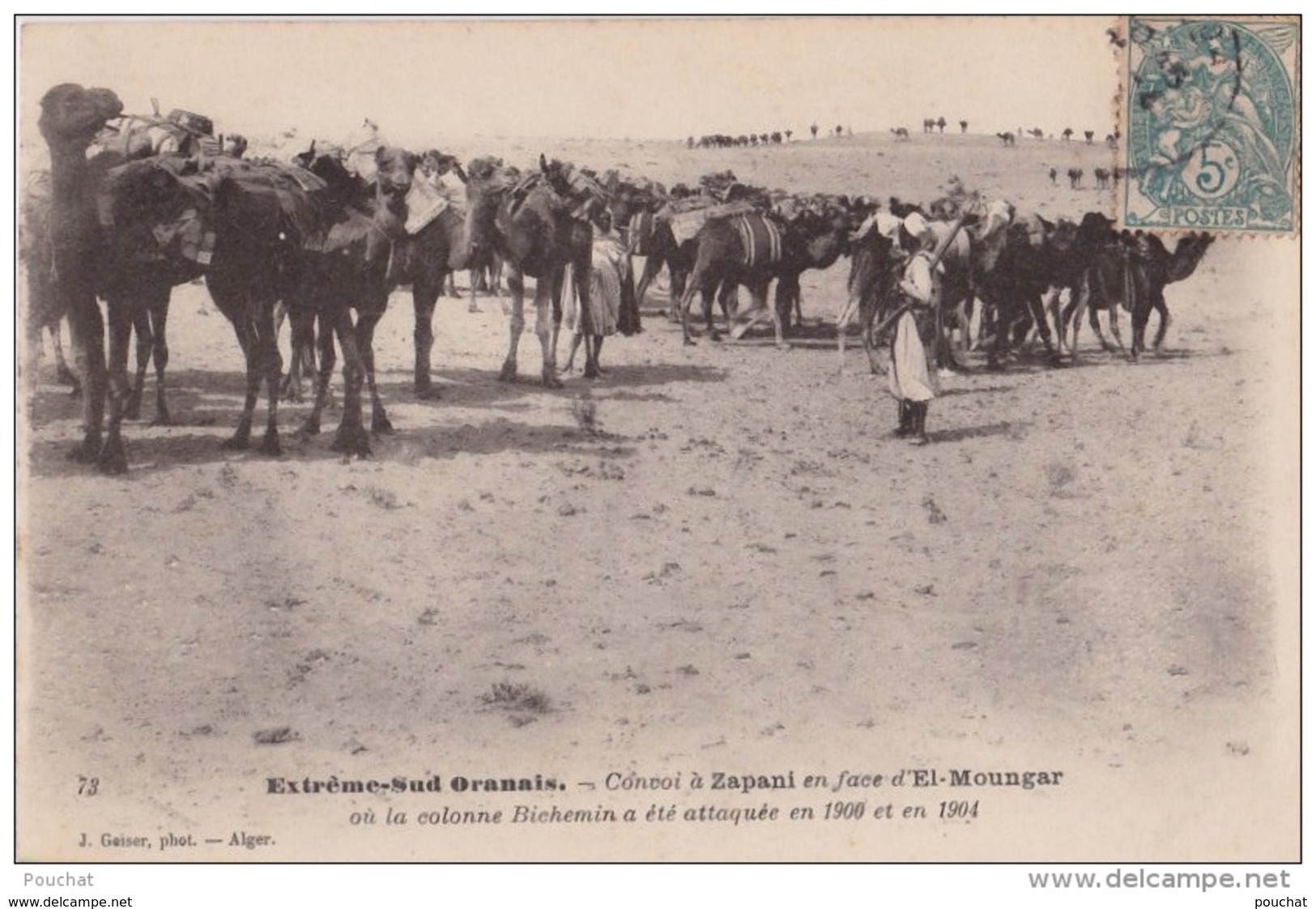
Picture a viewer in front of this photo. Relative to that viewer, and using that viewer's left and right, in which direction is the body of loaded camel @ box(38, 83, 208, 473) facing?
facing the viewer and to the left of the viewer

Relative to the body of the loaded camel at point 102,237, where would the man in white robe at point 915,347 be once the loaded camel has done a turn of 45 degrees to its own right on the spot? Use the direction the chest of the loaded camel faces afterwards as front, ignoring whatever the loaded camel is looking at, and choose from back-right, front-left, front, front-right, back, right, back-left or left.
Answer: back

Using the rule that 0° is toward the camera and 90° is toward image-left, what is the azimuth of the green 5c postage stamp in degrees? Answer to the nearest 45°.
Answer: approximately 0°
